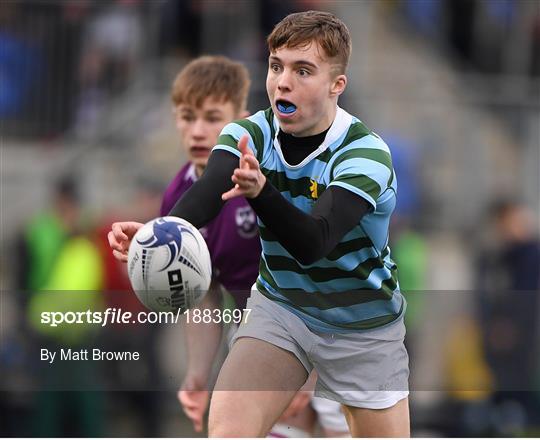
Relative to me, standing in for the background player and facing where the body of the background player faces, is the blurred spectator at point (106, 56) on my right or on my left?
on my right

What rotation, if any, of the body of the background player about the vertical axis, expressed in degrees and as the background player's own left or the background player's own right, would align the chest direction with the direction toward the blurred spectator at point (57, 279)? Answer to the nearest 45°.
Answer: approximately 90° to the background player's own right

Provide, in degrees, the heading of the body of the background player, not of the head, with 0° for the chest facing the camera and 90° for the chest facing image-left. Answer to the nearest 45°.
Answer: approximately 45°
